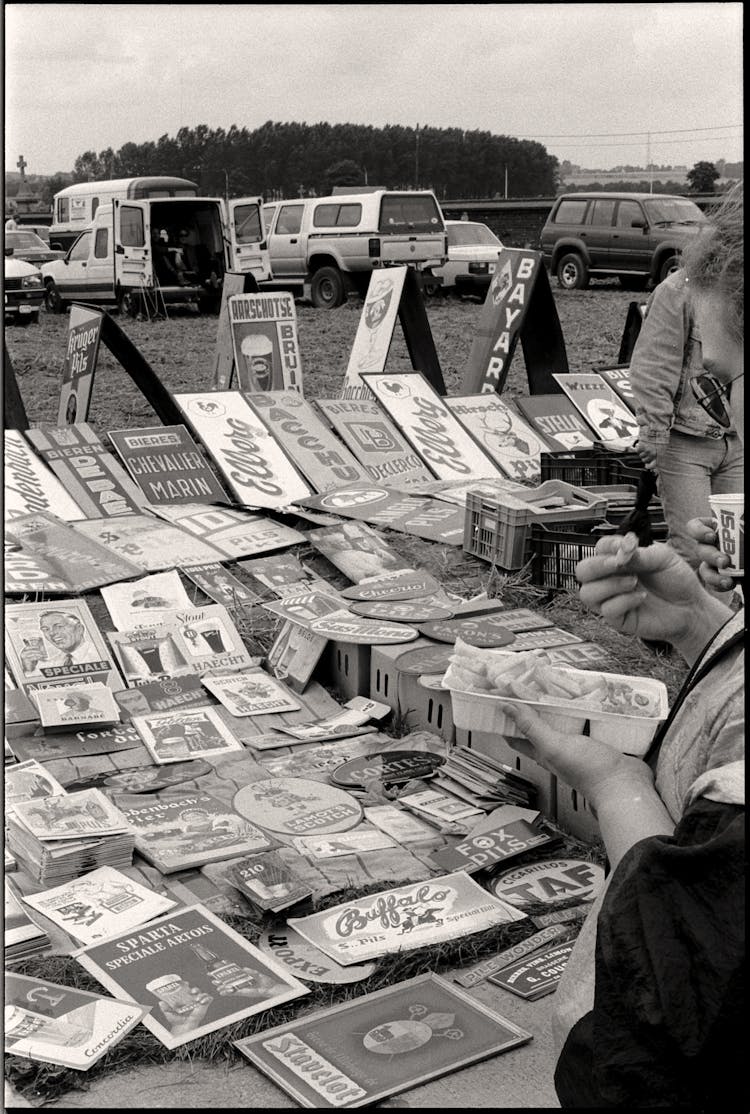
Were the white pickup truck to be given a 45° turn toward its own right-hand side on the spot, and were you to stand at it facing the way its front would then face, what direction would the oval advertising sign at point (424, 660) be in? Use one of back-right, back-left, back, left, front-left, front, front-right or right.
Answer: back

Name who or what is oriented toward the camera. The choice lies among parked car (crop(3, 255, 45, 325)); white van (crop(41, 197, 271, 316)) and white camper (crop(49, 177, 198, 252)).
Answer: the parked car

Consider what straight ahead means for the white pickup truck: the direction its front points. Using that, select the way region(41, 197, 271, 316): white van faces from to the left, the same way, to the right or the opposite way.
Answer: the same way

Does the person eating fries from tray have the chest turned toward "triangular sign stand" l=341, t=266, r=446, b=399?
no

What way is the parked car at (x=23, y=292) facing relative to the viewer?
toward the camera

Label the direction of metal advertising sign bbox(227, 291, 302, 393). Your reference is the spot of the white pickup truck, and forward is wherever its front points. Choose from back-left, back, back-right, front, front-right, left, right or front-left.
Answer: back-left

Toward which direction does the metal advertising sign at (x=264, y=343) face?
toward the camera

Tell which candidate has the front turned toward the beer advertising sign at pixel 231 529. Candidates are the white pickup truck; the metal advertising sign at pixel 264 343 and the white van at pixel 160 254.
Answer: the metal advertising sign

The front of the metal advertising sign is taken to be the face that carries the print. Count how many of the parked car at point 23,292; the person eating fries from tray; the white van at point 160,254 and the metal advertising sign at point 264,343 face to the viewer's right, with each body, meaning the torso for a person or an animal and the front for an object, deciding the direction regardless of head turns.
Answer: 0

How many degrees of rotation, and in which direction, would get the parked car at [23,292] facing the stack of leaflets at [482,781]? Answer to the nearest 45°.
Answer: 0° — it already faces it

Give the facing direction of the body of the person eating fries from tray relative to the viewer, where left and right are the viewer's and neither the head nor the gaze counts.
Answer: facing to the left of the viewer

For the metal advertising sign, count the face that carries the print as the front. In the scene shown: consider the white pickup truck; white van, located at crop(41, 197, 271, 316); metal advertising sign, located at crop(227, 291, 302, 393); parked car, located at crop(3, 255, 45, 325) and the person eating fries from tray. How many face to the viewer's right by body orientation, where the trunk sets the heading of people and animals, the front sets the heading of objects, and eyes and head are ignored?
0

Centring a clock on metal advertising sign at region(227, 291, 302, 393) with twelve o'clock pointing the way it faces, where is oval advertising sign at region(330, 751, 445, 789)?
The oval advertising sign is roughly at 12 o'clock from the metal advertising sign.

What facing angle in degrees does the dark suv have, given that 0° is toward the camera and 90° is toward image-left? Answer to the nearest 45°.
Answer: approximately 315°

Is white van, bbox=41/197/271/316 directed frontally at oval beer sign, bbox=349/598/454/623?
no
